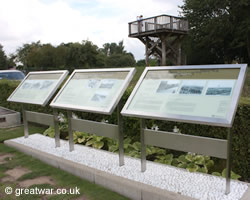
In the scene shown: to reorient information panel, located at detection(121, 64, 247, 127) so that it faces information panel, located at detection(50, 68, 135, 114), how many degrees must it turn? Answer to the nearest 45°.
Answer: approximately 90° to its right

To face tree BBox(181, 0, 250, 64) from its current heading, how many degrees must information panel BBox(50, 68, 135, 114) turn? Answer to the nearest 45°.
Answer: approximately 180°

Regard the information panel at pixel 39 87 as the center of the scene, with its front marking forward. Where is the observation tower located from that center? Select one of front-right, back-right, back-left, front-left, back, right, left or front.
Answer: back

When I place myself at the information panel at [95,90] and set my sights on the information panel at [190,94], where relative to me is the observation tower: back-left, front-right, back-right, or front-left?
back-left

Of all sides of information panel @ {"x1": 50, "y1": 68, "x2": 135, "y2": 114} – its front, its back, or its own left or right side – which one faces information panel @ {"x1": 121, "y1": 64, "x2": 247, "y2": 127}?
left

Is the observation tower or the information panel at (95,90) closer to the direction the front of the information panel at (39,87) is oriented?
the information panel

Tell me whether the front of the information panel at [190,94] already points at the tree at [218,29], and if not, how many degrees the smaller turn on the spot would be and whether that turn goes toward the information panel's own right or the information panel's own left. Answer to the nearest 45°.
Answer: approximately 135° to the information panel's own right

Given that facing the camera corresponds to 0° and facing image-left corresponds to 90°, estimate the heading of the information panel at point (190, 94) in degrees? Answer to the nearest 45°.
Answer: approximately 45°

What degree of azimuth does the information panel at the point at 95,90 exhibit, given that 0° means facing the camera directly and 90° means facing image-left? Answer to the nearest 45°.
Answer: approximately 45°

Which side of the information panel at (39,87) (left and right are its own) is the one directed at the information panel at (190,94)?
left
